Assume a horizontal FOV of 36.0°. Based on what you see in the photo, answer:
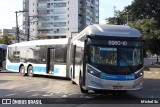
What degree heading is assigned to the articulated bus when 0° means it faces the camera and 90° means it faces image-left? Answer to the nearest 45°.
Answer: approximately 315°
